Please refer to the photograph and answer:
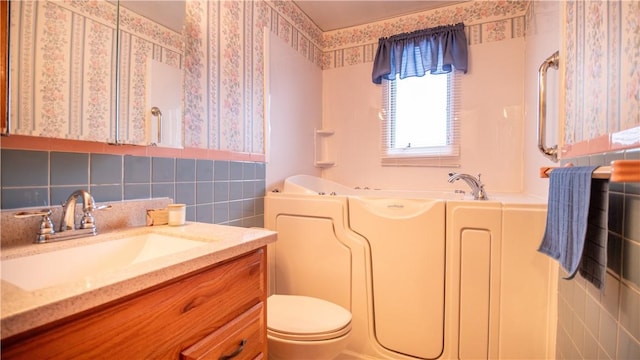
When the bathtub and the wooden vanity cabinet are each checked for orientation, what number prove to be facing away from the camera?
0

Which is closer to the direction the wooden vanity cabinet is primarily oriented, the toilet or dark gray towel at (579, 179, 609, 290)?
the dark gray towel

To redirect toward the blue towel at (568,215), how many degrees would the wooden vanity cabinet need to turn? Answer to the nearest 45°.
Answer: approximately 45° to its left

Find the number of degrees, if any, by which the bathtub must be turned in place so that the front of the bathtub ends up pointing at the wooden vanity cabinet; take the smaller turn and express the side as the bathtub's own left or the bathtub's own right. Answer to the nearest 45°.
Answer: approximately 45° to the bathtub's own right

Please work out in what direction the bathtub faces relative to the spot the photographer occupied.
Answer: facing the viewer

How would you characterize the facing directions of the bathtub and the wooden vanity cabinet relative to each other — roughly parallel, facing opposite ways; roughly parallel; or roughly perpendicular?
roughly perpendicular

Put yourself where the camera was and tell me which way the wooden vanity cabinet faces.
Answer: facing the viewer and to the right of the viewer

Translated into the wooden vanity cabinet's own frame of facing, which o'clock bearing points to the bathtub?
The bathtub is roughly at 10 o'clock from the wooden vanity cabinet.

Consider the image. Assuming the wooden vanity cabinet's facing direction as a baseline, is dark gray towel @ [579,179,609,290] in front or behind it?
in front
